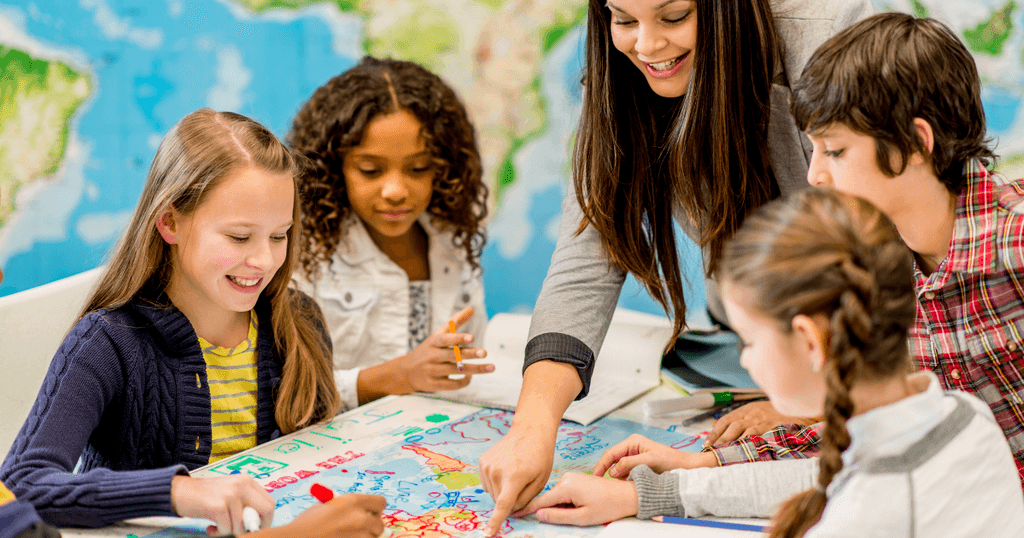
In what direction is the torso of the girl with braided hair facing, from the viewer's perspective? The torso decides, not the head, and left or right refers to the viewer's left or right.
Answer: facing away from the viewer and to the left of the viewer

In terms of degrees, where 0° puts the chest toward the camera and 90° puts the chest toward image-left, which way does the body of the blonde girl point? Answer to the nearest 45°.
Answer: approximately 315°

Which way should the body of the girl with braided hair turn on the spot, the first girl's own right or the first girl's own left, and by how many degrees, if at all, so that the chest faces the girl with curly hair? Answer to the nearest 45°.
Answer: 0° — they already face them

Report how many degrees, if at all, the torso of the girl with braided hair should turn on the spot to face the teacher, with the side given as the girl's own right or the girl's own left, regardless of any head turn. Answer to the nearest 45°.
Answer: approximately 45° to the girl's own right
